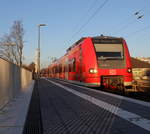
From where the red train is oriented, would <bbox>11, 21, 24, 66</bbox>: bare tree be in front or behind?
behind

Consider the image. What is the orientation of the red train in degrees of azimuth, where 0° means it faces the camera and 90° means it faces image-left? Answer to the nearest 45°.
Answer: approximately 315°

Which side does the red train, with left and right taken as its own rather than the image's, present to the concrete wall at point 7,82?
right
